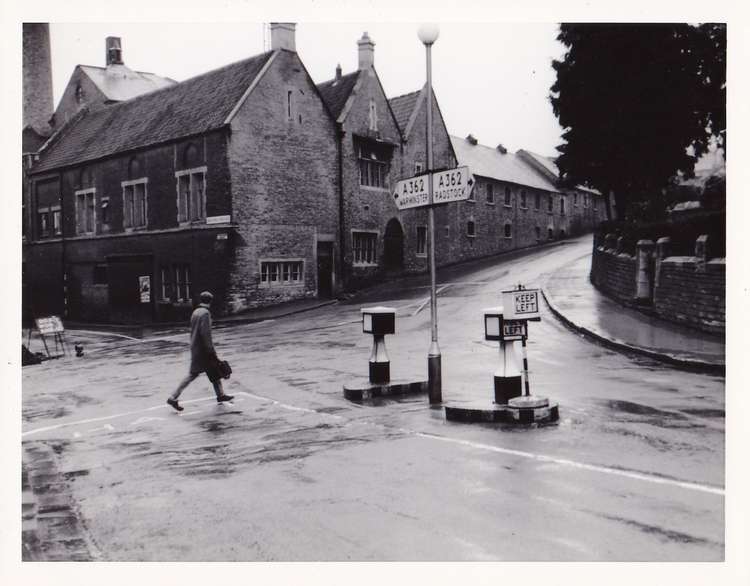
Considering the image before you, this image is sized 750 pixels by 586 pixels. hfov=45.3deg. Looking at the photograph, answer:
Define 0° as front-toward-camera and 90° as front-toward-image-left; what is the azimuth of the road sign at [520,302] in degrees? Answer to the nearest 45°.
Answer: approximately 0°

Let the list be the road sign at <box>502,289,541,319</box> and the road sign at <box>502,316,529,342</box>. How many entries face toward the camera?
2

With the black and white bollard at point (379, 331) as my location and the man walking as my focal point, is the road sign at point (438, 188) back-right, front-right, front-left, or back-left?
back-left

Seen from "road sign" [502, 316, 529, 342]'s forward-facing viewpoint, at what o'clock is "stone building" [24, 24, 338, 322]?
The stone building is roughly at 5 o'clock from the road sign.
